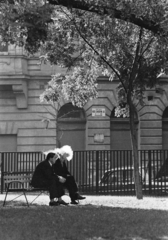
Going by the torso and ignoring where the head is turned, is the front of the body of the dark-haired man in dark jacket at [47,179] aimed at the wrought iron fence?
no

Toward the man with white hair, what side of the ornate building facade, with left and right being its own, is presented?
front

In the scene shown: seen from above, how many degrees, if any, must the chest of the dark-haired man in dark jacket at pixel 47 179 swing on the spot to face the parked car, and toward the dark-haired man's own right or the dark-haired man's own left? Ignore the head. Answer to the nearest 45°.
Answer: approximately 45° to the dark-haired man's own left

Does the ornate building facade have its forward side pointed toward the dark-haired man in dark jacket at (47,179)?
yes

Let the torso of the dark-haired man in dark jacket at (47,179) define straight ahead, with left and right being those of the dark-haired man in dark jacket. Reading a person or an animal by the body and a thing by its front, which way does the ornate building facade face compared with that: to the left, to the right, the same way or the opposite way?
to the right

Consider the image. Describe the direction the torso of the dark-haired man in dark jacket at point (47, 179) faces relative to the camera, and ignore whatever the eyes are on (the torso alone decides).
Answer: to the viewer's right

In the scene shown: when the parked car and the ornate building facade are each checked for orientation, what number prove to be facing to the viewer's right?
1

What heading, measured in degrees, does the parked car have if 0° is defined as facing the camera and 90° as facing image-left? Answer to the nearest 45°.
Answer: approximately 270°

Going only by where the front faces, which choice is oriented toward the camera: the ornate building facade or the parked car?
the ornate building facade

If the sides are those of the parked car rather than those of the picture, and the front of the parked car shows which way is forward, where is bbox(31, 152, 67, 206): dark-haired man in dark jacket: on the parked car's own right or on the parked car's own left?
on the parked car's own right

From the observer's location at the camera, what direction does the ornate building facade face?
facing the viewer

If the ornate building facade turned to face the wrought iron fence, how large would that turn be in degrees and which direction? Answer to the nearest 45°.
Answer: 0° — it already faces it

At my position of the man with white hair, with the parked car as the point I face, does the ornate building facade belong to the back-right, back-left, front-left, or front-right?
front-left

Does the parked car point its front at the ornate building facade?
no

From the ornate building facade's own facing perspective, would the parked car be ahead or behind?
ahead
